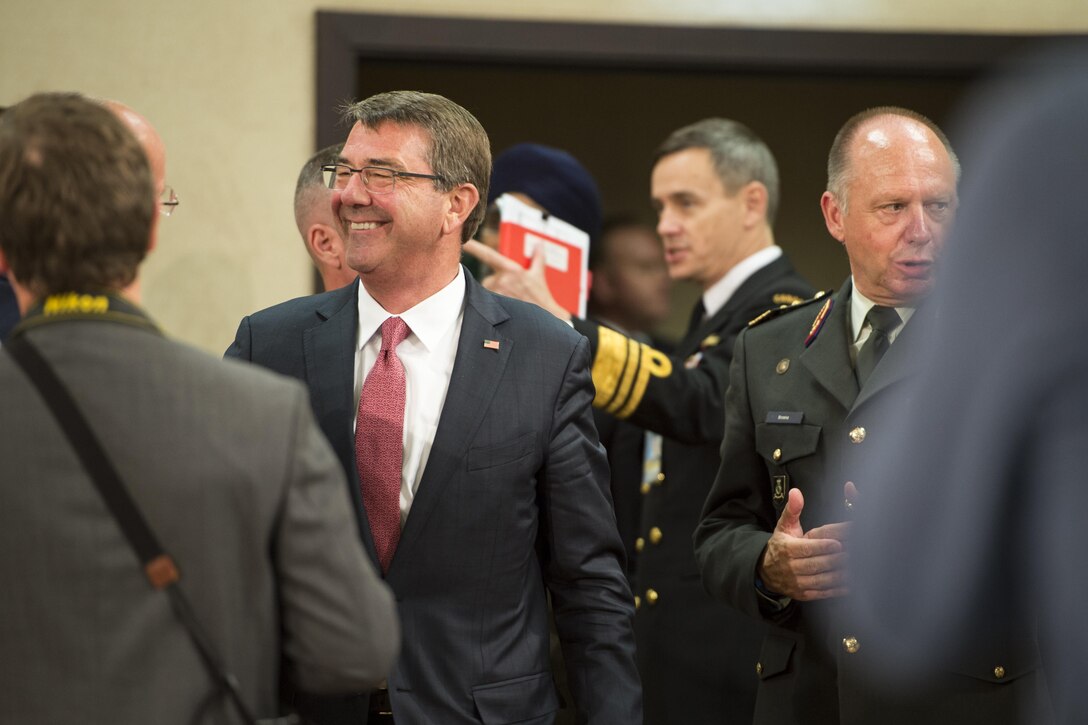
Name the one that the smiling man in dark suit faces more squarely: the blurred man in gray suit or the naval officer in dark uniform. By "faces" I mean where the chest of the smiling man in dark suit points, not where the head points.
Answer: the blurred man in gray suit

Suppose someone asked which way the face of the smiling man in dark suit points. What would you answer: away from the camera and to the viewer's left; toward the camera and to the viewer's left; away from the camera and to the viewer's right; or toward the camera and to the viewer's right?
toward the camera and to the viewer's left

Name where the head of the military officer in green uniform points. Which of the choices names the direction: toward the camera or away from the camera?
toward the camera

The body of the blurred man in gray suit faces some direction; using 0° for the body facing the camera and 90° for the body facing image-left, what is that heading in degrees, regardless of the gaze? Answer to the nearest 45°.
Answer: approximately 180°

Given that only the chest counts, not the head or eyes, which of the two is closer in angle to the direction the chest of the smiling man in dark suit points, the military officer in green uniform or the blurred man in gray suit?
the blurred man in gray suit

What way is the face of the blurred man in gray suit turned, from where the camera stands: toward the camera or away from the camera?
away from the camera

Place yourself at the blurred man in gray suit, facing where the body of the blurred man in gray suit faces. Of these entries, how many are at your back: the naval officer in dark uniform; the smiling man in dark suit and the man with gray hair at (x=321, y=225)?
0

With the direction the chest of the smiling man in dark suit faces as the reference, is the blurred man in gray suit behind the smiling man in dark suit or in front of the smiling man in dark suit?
in front
